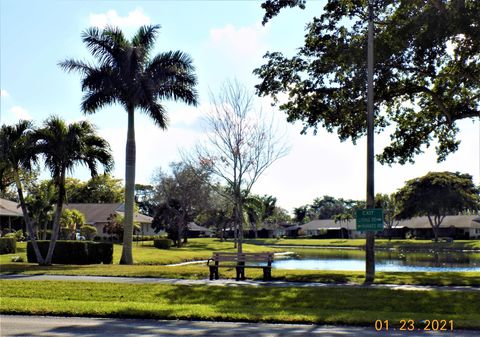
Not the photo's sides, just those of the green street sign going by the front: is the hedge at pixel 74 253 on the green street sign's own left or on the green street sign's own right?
on the green street sign's own right

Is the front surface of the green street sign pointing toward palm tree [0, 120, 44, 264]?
no

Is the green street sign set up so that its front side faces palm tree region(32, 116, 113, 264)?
no

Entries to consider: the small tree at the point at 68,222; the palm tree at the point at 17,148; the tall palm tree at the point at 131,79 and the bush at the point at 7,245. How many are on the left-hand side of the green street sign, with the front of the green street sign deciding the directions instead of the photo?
0

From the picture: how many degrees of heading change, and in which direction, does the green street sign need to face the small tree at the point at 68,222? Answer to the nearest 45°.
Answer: approximately 135° to its right

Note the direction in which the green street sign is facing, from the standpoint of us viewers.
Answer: facing the viewer

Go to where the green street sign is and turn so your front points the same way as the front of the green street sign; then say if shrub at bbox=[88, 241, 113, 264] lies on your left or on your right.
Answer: on your right

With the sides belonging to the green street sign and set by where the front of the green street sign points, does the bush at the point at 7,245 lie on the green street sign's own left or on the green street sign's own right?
on the green street sign's own right

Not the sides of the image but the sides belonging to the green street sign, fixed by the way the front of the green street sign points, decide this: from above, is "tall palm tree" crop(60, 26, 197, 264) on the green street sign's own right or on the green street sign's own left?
on the green street sign's own right

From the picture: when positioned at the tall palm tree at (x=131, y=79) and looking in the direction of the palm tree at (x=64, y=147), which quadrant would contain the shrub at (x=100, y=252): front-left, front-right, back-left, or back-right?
front-right
